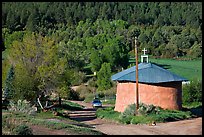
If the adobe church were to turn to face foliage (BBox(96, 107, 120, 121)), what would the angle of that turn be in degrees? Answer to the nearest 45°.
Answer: approximately 90° to its left

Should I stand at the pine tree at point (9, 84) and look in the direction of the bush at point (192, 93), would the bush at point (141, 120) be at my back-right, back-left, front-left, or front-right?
front-right

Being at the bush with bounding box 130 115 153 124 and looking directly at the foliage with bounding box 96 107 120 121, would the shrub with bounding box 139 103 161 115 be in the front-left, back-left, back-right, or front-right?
front-right

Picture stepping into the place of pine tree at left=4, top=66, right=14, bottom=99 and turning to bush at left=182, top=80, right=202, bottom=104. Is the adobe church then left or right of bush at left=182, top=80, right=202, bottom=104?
right
